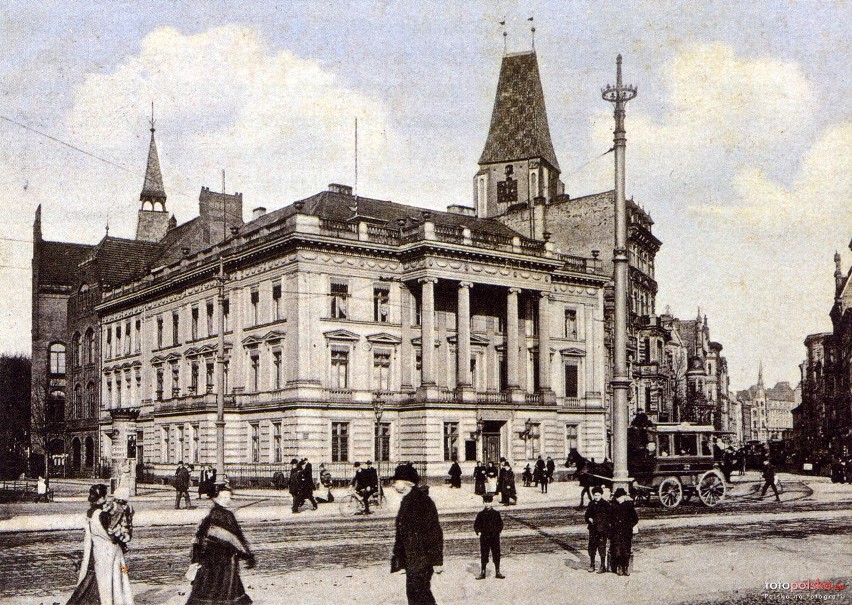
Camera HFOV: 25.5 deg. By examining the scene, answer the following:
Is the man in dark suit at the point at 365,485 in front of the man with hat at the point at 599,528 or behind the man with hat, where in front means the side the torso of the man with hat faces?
behind

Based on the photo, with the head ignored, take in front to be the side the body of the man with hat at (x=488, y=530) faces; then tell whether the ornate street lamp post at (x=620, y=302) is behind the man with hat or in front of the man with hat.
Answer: behind

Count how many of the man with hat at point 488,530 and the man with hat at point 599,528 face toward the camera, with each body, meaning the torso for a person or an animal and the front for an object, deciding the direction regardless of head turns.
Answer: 2

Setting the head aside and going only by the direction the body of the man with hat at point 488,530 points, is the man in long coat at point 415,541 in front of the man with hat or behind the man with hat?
in front

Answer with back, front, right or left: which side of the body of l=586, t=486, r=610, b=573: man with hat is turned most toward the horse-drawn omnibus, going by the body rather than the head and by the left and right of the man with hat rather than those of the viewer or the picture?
back

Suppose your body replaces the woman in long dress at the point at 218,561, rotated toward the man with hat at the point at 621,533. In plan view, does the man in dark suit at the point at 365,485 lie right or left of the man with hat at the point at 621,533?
left

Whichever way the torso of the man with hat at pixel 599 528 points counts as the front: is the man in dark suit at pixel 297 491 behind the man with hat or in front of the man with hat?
behind

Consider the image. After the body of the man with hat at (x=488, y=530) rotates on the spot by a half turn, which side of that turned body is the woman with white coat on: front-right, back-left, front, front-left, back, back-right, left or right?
back-left

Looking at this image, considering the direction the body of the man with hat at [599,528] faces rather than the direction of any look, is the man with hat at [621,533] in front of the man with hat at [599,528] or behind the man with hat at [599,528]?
in front

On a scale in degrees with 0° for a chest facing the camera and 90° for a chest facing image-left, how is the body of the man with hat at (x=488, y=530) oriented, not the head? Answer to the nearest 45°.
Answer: approximately 0°
